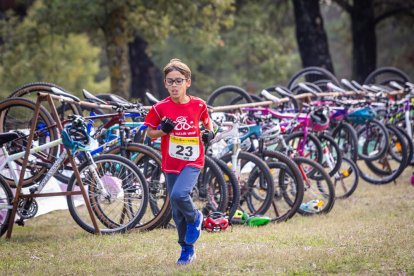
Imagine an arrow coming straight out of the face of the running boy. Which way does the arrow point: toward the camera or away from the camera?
toward the camera

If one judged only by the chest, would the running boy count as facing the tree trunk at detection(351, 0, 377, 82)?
no

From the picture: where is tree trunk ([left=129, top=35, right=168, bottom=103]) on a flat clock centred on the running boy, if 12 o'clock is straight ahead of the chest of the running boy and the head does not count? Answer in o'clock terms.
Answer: The tree trunk is roughly at 6 o'clock from the running boy.

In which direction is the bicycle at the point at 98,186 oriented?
to the viewer's right

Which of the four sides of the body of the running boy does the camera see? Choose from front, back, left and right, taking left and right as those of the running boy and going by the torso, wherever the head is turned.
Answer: front

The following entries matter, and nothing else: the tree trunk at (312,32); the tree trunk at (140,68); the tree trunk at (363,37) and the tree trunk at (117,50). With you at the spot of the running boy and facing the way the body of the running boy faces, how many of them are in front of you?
0

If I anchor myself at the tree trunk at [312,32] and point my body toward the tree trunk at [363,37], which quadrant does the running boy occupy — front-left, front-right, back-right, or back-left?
back-right

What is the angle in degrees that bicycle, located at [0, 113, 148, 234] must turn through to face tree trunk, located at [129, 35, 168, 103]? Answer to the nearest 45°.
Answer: approximately 90° to its left

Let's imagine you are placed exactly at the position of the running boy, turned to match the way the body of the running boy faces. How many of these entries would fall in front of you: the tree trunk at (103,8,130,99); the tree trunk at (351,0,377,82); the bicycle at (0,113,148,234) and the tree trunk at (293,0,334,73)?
0

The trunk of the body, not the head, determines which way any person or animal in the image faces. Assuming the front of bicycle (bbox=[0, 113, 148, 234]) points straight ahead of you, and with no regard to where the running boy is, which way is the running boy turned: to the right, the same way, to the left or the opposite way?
to the right

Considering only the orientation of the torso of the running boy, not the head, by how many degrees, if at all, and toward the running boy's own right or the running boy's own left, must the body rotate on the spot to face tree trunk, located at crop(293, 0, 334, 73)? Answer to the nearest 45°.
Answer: approximately 180°

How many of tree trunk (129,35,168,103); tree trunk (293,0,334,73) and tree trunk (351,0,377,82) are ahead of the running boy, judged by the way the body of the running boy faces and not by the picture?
0

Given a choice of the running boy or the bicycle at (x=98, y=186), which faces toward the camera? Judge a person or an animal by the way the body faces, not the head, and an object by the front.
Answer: the running boy

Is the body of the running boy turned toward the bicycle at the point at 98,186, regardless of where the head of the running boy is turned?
no

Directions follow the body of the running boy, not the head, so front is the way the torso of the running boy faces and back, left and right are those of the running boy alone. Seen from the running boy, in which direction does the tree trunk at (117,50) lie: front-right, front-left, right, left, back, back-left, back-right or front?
back

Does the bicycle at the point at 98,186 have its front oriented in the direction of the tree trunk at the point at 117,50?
no
